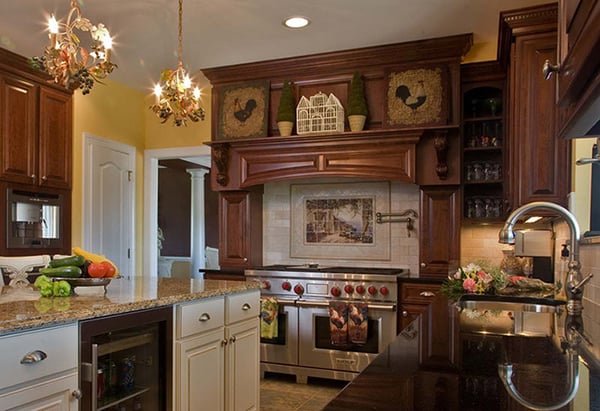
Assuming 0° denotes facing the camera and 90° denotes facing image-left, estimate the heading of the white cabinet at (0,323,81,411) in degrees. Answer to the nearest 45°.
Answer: approximately 315°

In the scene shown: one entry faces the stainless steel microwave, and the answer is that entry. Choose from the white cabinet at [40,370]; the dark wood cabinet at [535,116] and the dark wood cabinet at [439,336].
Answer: the dark wood cabinet at [535,116]

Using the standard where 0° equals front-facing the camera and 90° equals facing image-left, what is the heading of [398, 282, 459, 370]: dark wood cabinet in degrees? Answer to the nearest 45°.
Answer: approximately 0°

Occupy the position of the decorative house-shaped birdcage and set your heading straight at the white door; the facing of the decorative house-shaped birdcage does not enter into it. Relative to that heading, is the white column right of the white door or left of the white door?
right

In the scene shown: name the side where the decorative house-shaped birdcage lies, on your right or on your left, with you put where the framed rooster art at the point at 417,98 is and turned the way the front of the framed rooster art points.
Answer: on your right

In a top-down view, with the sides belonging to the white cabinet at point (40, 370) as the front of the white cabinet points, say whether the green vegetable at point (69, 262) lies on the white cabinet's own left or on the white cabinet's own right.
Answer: on the white cabinet's own left

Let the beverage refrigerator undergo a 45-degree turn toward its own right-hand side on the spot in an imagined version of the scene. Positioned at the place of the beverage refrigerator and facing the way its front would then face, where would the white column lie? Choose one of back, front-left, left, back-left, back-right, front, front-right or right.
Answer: back
